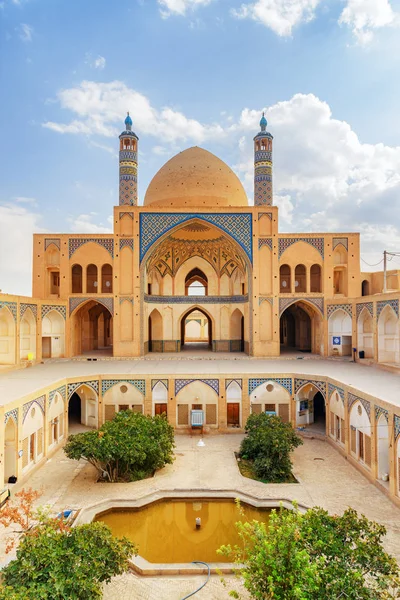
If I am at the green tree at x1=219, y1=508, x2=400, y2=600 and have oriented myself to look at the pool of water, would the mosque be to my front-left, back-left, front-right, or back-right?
front-right

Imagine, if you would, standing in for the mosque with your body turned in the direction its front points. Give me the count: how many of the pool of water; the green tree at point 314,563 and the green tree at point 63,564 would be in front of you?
3

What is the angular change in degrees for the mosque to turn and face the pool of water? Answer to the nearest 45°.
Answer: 0° — it already faces it

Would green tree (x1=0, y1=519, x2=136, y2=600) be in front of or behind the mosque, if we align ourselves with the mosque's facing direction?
in front

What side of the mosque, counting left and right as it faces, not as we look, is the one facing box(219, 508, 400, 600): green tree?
front

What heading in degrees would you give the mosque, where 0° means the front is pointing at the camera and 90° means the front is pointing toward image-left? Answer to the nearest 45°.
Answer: approximately 0°
